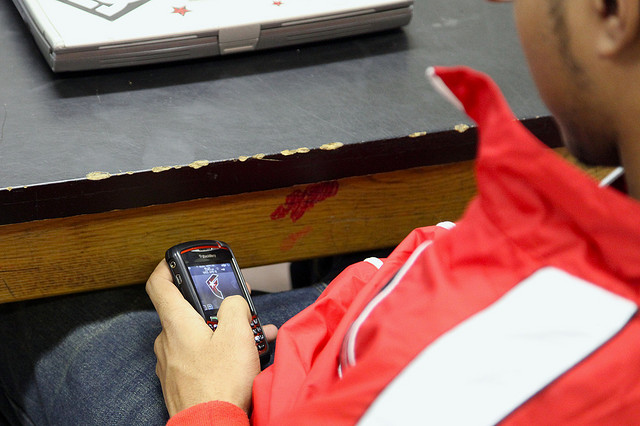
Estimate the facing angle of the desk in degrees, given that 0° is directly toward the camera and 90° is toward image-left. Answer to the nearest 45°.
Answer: approximately 0°
